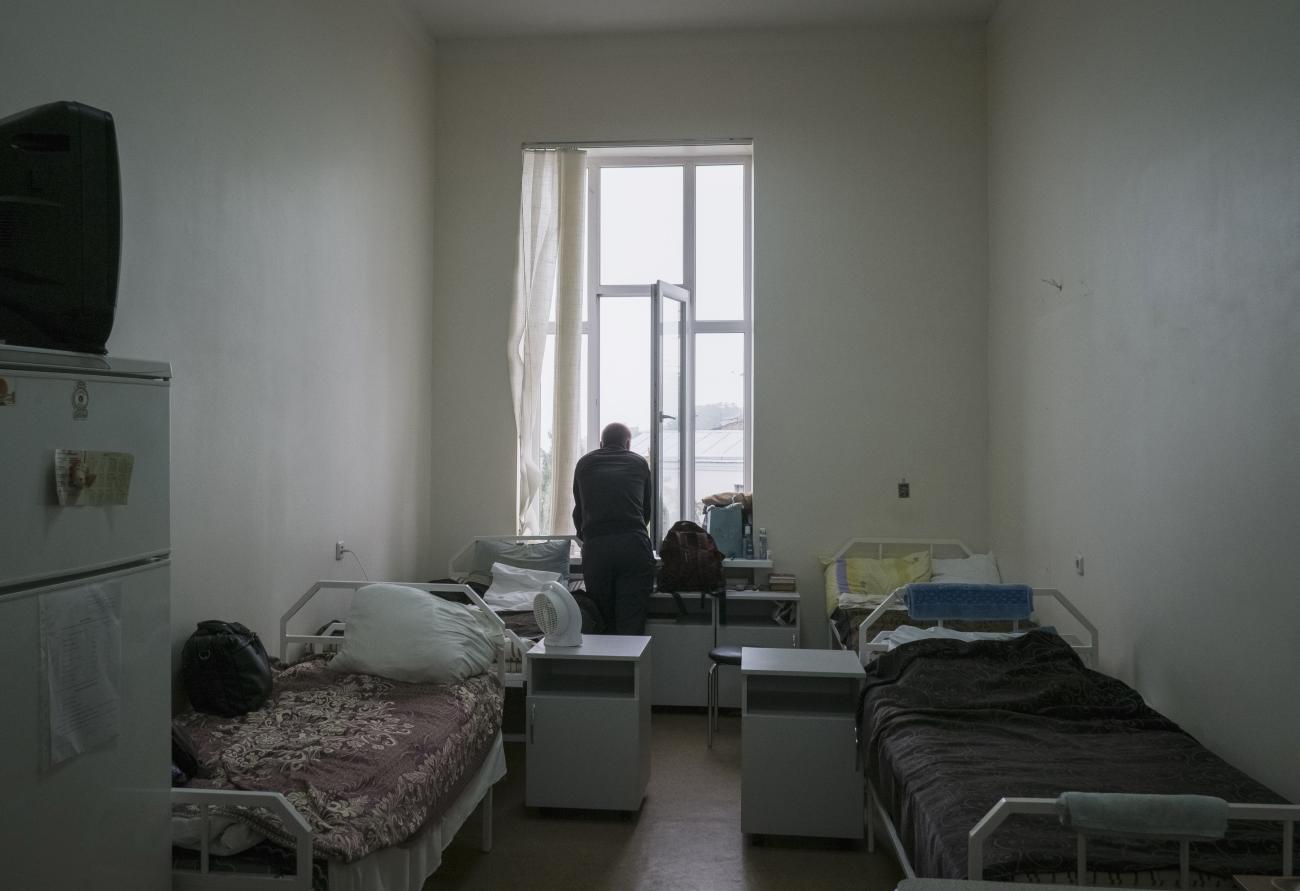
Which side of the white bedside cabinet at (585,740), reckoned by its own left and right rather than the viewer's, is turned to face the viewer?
front

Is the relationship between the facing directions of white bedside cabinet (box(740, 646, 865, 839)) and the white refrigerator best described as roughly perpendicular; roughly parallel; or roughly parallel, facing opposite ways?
roughly perpendicular

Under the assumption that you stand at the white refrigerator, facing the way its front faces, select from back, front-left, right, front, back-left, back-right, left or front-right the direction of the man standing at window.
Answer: left

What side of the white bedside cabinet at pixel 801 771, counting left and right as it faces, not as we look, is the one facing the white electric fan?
right

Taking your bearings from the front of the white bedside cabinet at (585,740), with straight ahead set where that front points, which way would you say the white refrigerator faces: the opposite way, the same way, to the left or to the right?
to the left

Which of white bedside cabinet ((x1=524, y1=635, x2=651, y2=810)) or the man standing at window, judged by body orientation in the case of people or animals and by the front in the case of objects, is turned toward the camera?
the white bedside cabinet

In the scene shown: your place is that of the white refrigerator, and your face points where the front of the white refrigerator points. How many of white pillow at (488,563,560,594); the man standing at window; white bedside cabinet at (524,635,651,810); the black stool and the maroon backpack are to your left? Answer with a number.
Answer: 5

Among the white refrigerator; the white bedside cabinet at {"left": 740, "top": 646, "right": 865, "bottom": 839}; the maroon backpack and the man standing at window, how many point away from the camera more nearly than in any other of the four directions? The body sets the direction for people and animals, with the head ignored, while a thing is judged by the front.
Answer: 1

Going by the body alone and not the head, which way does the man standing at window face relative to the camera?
away from the camera

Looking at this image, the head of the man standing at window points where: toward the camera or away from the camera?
away from the camera

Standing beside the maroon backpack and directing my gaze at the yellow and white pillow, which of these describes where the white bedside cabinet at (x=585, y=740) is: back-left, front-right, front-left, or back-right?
back-right

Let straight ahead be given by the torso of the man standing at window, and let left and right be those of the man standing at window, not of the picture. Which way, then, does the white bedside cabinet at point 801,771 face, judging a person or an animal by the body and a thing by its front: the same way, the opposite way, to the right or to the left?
the opposite way

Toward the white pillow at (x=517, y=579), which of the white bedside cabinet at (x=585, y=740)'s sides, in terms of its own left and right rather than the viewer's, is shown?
back
